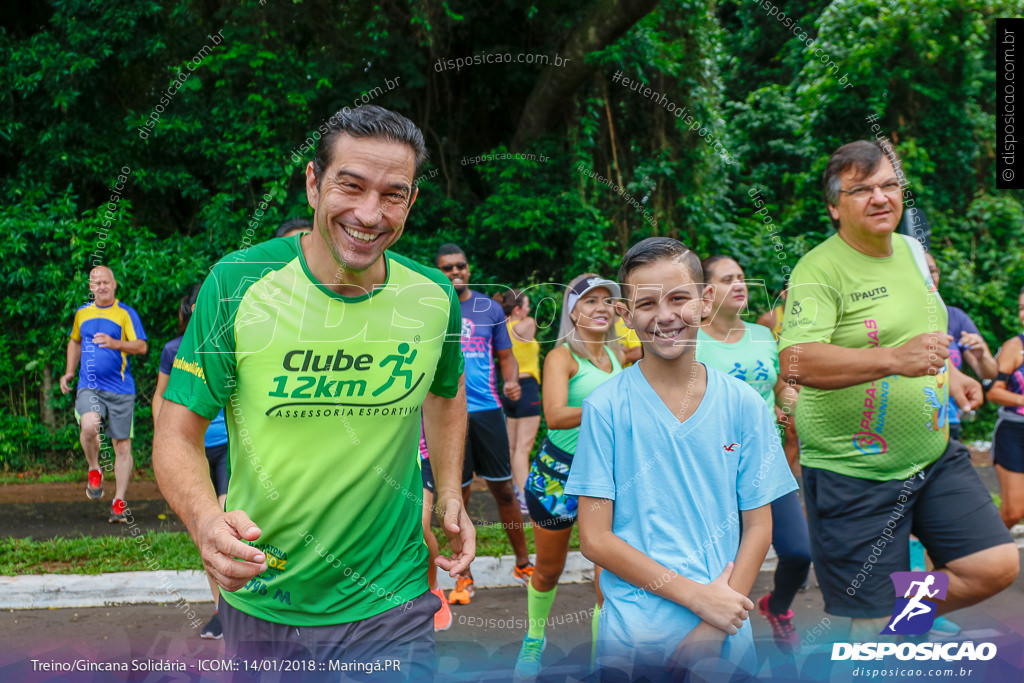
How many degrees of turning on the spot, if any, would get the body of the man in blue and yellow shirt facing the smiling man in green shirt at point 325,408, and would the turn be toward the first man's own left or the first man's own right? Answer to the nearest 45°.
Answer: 0° — they already face them

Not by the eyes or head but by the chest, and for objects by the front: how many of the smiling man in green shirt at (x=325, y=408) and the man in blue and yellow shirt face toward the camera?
2

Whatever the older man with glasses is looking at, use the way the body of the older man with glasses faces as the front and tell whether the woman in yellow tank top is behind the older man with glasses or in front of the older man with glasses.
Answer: behind

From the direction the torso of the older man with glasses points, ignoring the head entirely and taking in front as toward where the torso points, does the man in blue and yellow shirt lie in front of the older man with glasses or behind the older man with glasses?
behind

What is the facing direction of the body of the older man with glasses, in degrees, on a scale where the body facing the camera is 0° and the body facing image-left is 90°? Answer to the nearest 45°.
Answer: approximately 315°

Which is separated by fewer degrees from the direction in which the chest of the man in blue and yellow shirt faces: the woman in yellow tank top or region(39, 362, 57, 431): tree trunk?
the woman in yellow tank top

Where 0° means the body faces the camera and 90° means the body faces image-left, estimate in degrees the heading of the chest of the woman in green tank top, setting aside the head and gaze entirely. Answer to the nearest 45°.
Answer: approximately 315°

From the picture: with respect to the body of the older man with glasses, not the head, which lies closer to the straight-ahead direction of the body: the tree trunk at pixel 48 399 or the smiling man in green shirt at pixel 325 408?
the smiling man in green shirt

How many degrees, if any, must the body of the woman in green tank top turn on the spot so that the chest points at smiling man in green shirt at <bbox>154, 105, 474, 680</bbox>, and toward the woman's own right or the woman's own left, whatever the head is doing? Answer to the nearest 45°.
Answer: approximately 45° to the woman's own right

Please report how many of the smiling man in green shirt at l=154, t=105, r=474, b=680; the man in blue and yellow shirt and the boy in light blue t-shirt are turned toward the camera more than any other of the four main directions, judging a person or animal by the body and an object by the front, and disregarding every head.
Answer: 3

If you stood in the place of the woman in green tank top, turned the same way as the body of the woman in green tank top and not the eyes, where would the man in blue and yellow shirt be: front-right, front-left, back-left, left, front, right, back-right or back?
back

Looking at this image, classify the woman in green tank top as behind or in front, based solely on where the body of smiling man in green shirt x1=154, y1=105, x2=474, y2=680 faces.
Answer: behind

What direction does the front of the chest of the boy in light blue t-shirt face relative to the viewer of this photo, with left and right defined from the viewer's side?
facing the viewer

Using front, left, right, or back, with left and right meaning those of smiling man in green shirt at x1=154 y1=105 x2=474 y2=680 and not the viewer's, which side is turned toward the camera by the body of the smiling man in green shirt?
front

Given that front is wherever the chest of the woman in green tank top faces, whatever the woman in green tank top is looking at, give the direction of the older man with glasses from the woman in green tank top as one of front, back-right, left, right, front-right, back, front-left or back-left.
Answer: front

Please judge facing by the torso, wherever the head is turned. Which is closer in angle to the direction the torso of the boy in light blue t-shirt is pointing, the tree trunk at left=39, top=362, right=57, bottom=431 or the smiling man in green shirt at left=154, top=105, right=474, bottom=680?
the smiling man in green shirt

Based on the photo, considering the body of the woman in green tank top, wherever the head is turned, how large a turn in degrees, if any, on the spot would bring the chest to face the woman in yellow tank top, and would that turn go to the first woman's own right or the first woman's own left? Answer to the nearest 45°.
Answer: approximately 135° to the first woman's own left
